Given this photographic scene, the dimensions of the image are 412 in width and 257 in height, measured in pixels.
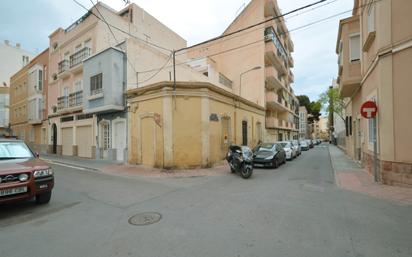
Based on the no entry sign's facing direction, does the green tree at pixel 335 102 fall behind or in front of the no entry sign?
behind

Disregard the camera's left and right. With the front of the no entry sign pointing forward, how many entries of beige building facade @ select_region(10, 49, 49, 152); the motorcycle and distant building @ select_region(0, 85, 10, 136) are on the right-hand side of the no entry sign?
3

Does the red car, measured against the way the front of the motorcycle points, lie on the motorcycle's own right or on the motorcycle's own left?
on the motorcycle's own right

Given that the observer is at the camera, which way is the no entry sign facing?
facing the viewer

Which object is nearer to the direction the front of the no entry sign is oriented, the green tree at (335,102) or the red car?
the red car

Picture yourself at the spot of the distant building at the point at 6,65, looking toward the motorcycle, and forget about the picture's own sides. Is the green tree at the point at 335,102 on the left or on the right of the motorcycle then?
left

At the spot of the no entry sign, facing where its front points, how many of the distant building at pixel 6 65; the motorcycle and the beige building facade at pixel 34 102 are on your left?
0

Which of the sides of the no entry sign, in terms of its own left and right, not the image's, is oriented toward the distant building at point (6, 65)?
right
